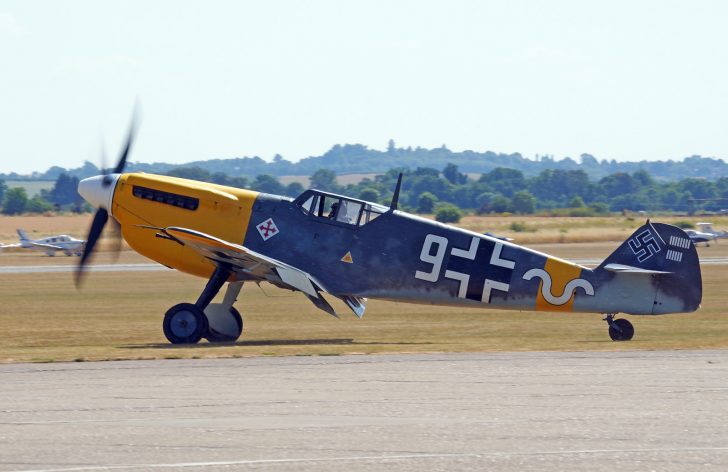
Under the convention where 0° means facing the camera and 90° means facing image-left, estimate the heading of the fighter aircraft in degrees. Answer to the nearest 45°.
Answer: approximately 90°
